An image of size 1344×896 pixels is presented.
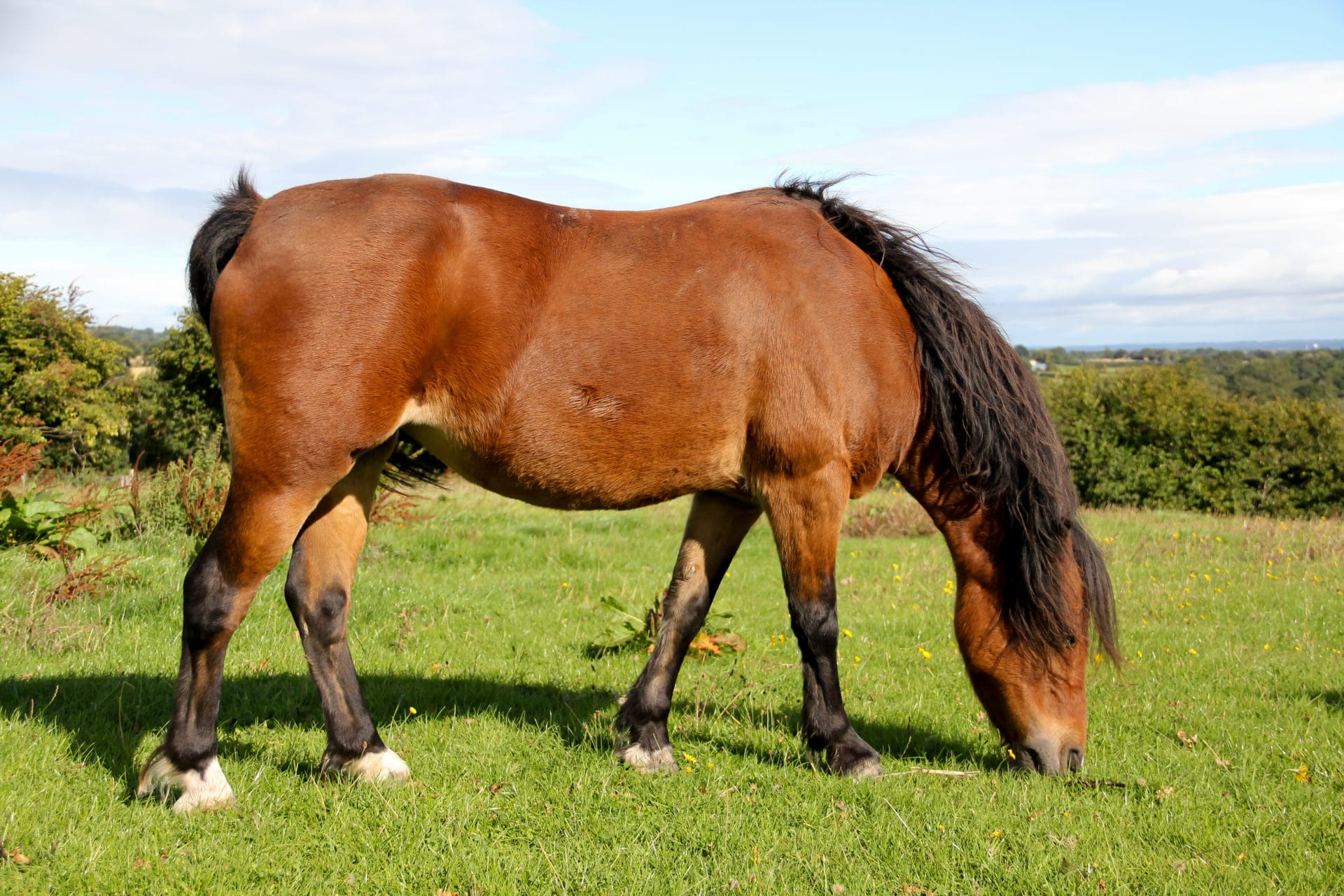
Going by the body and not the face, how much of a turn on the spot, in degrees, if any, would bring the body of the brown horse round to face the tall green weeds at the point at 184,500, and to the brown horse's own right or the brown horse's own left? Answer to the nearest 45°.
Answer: approximately 135° to the brown horse's own left

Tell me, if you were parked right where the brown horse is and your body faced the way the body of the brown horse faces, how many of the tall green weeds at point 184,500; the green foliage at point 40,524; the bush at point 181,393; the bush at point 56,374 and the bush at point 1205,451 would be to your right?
0

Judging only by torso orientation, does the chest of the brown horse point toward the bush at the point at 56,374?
no

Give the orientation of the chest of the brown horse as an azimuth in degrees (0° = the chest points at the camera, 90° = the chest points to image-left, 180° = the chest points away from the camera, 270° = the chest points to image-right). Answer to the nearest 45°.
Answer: approximately 270°

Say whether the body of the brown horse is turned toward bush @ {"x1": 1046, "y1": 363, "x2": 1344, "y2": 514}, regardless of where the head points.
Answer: no

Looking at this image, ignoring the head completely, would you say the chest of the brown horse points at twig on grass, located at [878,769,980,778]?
yes

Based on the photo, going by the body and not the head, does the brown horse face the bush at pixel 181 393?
no

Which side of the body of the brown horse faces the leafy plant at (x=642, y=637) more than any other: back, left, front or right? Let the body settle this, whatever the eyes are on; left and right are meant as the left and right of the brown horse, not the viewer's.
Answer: left

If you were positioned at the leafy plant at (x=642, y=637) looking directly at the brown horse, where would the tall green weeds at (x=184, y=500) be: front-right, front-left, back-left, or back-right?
back-right

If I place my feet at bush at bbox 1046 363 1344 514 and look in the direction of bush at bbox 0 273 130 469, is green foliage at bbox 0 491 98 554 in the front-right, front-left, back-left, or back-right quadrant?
front-left
